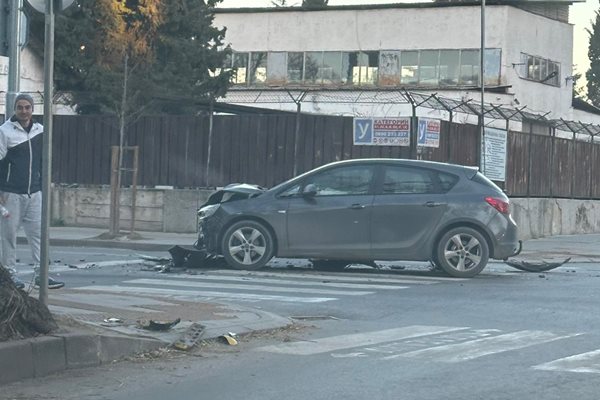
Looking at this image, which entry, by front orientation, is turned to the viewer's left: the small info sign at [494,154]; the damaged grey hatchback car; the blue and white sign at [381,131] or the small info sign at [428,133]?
the damaged grey hatchback car

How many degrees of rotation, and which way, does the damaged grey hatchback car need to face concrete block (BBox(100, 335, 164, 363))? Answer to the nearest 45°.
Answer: approximately 90° to its left

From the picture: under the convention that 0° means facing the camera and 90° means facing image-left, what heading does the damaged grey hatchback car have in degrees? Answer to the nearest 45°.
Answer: approximately 90°

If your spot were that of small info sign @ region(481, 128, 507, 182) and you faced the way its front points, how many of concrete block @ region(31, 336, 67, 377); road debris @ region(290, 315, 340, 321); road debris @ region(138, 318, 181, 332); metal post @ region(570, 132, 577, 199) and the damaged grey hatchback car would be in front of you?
4

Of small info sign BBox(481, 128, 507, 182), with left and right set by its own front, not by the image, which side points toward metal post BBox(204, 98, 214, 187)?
right

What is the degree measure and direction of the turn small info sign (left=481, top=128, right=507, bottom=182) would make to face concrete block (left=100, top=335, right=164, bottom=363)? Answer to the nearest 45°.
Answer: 0° — it already faces it

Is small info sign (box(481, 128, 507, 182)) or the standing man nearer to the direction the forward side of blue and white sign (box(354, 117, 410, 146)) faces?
the standing man

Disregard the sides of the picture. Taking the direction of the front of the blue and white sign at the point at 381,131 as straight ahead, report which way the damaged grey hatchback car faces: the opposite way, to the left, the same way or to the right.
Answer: to the right

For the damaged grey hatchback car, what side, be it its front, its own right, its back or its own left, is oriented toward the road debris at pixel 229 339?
left

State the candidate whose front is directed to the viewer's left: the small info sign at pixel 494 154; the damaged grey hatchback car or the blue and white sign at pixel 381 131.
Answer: the damaged grey hatchback car
